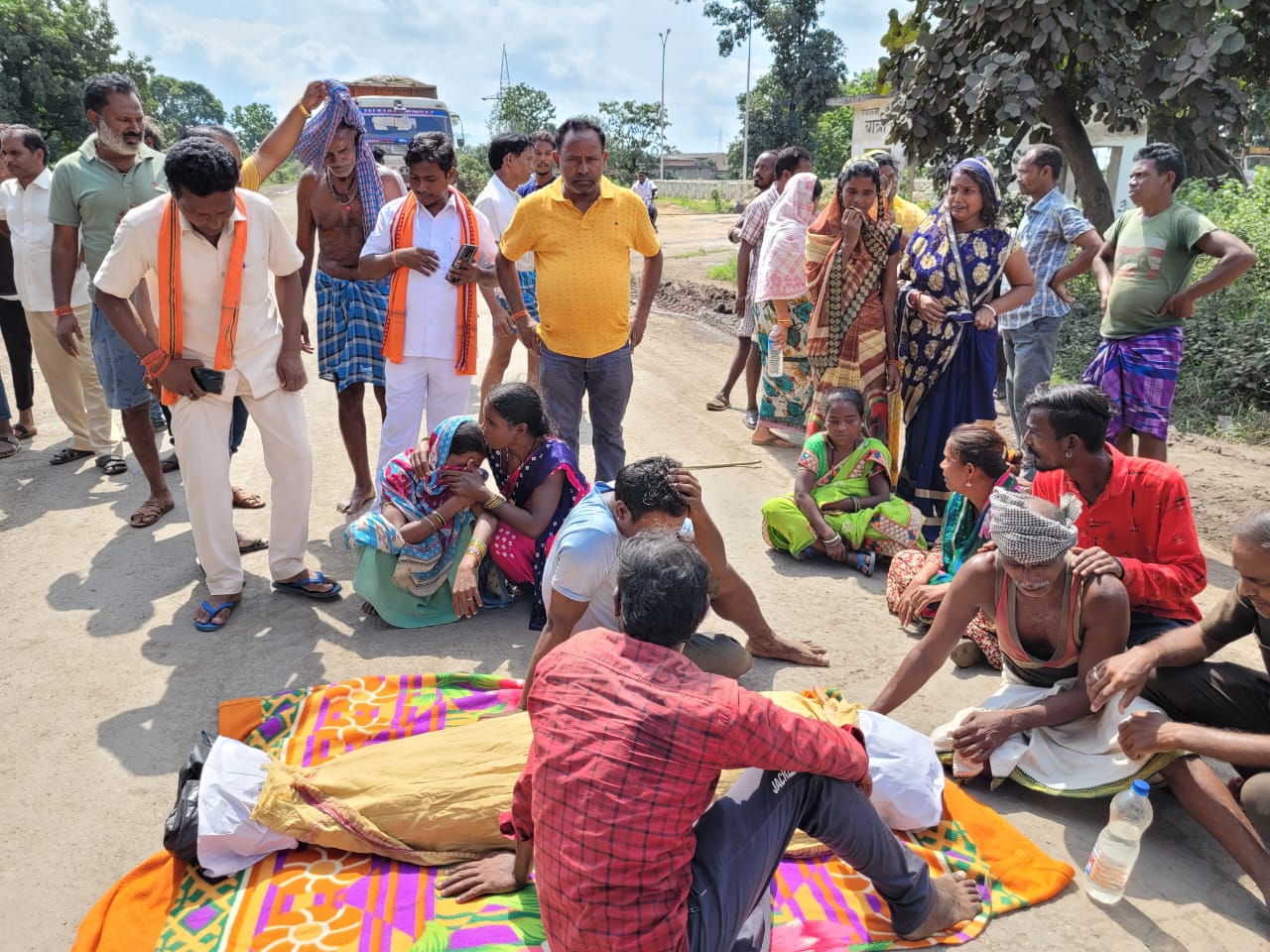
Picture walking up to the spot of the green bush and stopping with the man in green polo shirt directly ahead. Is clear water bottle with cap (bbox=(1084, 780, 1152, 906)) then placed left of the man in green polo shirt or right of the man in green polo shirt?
left

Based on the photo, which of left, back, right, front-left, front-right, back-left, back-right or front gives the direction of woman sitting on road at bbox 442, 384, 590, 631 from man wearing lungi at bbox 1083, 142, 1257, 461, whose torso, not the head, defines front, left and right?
front

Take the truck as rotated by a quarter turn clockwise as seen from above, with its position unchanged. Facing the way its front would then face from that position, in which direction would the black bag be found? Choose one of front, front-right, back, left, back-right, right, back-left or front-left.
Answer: left

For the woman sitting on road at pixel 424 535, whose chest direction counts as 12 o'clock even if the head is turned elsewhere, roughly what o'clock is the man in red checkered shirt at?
The man in red checkered shirt is roughly at 1 o'clock from the woman sitting on road.

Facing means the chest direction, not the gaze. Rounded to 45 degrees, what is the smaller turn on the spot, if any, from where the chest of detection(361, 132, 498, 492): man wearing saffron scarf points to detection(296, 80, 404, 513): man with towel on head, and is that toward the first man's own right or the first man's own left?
approximately 135° to the first man's own right

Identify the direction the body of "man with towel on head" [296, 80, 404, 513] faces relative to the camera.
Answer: toward the camera

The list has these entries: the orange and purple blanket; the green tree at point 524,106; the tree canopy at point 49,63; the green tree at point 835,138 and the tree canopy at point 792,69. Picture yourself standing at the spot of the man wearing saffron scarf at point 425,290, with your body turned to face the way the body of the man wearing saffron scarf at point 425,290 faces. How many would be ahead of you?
1

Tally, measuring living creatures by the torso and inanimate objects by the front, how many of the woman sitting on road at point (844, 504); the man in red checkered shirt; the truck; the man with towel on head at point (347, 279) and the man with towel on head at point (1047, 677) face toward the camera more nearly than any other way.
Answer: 4

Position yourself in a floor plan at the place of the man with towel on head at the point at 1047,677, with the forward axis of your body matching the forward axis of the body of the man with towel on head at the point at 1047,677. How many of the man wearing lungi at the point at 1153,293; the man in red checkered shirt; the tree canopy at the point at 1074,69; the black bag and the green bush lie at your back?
3

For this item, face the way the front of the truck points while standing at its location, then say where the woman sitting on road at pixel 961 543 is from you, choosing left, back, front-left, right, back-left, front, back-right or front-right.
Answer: front

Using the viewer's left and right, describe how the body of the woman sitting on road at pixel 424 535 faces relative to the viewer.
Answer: facing the viewer and to the right of the viewer

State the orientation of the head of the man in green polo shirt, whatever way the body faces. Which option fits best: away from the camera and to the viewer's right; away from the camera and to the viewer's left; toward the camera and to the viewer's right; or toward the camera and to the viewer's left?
toward the camera and to the viewer's right

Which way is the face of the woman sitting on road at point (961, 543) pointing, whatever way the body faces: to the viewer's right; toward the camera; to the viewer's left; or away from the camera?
to the viewer's left

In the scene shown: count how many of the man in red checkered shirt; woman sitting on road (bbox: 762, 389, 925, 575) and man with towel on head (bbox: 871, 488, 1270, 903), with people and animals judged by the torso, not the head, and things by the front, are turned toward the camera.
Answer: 2

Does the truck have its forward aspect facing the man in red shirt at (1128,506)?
yes

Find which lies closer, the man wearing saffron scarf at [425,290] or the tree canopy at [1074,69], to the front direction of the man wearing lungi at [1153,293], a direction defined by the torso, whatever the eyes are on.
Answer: the man wearing saffron scarf

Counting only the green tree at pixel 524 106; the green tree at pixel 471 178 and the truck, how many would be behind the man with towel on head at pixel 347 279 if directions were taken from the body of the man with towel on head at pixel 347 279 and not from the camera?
3

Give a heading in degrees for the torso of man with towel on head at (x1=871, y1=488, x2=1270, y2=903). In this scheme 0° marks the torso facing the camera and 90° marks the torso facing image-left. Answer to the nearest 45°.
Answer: approximately 0°
